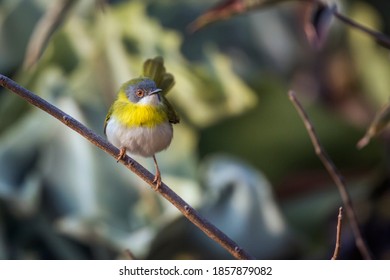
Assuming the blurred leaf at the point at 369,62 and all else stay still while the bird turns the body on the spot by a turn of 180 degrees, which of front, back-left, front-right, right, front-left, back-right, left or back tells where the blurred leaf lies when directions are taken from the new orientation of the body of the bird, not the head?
front-right

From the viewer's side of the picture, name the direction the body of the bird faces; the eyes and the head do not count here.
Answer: toward the camera
